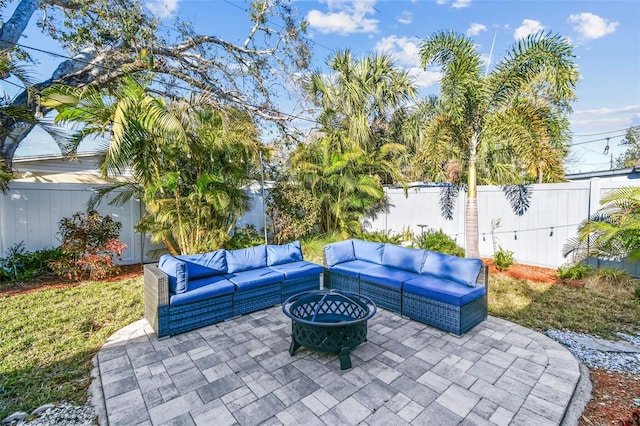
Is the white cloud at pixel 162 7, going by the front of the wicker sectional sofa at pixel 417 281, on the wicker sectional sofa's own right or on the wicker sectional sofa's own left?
on the wicker sectional sofa's own right

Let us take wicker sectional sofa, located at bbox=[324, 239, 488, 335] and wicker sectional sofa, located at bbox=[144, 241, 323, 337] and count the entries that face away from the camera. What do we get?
0

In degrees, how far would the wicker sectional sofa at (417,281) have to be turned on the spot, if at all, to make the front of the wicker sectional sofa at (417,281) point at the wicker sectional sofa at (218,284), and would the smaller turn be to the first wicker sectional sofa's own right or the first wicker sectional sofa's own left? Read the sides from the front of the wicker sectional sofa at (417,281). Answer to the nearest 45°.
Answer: approximately 45° to the first wicker sectional sofa's own right

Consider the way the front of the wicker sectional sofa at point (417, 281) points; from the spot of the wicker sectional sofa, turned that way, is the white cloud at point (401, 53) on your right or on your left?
on your right

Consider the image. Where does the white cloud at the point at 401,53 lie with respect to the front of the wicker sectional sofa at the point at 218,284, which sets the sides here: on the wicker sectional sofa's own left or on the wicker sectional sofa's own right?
on the wicker sectional sofa's own left

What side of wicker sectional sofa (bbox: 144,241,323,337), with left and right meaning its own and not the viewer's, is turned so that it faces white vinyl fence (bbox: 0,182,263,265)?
back

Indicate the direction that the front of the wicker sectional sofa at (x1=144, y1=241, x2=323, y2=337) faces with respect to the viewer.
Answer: facing the viewer and to the right of the viewer

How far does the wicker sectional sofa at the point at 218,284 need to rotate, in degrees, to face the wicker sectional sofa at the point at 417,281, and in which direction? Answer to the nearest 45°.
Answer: approximately 45° to its left

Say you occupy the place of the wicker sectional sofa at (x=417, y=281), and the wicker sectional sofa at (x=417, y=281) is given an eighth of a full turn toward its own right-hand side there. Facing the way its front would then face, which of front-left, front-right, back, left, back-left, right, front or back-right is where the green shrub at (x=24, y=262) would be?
front

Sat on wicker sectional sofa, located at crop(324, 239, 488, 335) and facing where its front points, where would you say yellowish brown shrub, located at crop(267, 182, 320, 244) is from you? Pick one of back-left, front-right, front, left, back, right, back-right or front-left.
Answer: right

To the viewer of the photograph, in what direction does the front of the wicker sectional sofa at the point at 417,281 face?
facing the viewer and to the left of the viewer

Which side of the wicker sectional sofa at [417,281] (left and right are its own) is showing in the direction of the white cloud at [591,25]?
back

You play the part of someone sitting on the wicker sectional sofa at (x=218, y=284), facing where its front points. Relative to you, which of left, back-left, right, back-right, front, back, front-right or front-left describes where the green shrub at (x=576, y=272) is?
front-left

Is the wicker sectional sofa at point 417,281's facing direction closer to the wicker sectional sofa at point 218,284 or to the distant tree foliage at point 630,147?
the wicker sectional sofa

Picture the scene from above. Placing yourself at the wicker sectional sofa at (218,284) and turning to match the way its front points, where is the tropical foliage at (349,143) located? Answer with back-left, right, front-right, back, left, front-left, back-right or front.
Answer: left
